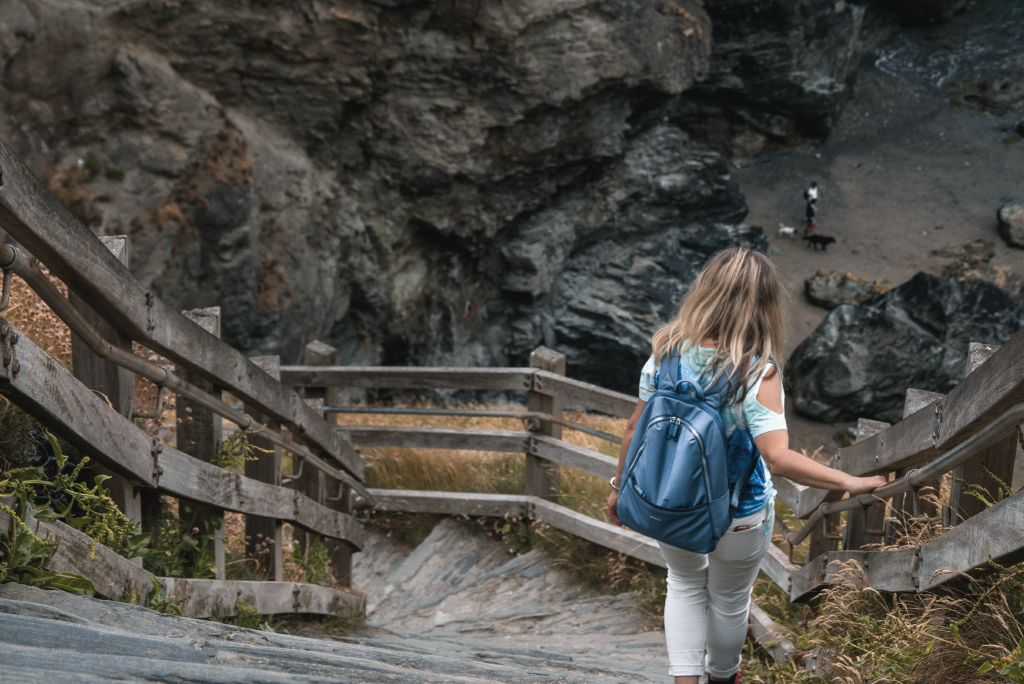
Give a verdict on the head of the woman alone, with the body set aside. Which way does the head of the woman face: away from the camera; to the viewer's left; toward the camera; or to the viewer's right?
away from the camera

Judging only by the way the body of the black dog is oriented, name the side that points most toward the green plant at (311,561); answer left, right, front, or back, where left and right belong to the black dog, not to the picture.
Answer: right

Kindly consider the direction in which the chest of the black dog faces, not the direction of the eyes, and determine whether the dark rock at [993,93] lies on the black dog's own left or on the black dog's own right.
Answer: on the black dog's own left

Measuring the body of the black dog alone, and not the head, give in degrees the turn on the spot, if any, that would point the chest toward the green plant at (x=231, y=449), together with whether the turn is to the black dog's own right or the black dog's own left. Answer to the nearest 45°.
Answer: approximately 90° to the black dog's own right

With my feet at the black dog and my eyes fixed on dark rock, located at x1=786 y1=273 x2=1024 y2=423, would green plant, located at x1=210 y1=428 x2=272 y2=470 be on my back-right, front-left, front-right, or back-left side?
front-right

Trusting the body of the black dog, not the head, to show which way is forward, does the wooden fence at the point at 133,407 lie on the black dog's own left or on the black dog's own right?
on the black dog's own right

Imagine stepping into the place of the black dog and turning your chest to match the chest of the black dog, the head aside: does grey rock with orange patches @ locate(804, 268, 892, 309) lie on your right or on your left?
on your right

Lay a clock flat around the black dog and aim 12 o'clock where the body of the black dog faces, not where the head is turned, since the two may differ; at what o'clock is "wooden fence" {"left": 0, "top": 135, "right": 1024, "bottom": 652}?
The wooden fence is roughly at 3 o'clock from the black dog.

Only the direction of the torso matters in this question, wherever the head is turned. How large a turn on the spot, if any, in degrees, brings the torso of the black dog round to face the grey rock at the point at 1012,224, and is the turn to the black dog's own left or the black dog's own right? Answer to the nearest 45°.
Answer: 0° — it already faces it

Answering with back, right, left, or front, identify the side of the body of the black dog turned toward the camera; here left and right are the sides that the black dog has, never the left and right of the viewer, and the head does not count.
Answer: right
